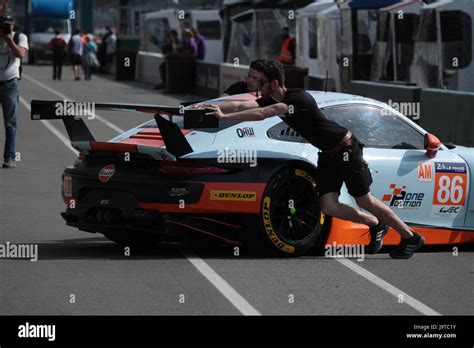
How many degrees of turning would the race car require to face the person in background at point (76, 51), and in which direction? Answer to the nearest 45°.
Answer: approximately 45° to its left

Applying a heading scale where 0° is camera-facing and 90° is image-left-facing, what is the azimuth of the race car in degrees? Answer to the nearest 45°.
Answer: approximately 225°

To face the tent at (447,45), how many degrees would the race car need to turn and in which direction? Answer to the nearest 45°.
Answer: approximately 45° to its left

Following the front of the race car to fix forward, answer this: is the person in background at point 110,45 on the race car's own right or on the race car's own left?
on the race car's own left

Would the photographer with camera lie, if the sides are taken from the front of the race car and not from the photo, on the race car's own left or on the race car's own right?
on the race car's own left

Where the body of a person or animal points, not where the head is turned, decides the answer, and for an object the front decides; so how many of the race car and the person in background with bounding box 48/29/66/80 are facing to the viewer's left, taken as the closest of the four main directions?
0
